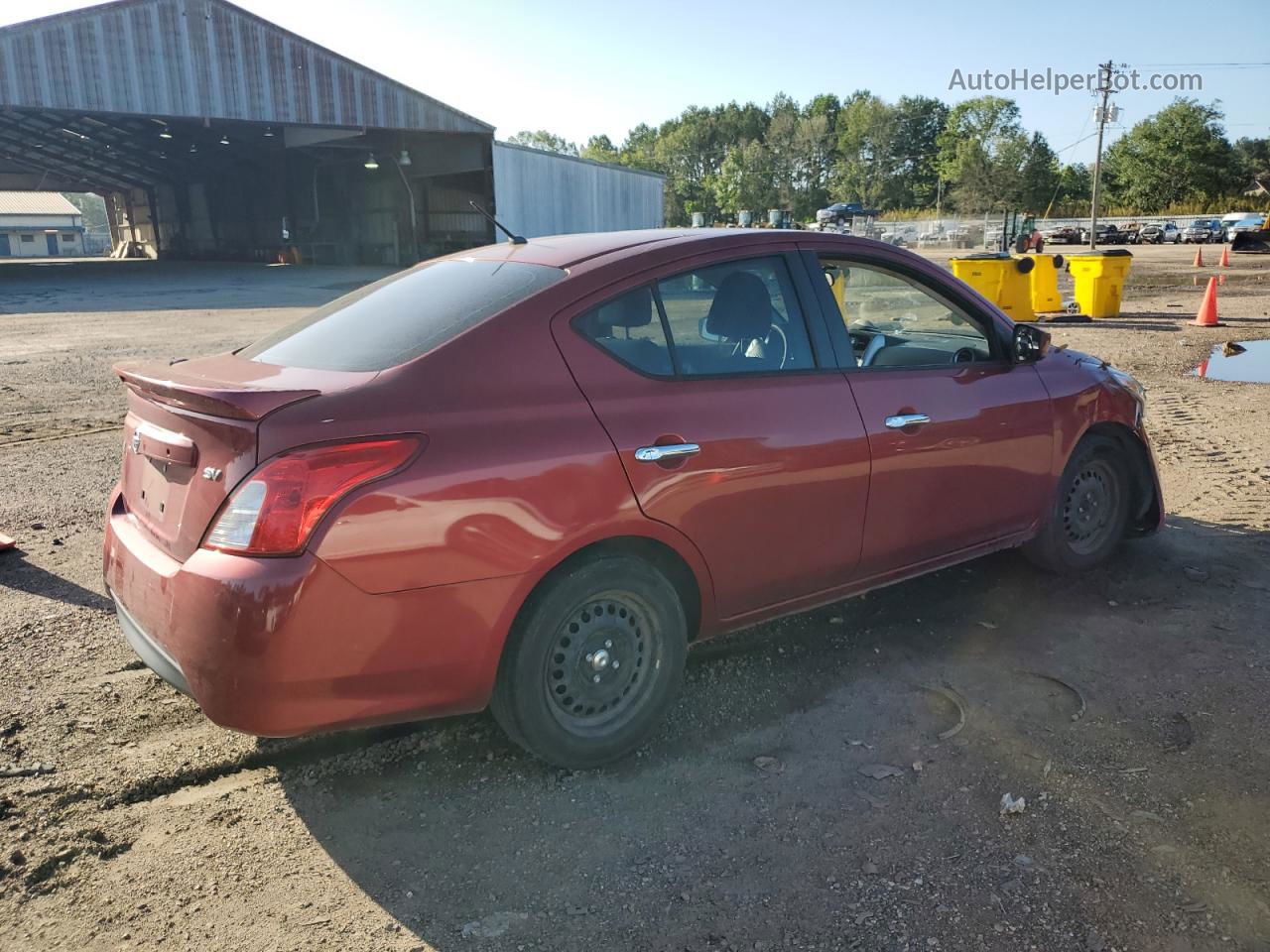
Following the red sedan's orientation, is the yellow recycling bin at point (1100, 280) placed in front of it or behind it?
in front

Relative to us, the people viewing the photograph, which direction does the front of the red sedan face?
facing away from the viewer and to the right of the viewer

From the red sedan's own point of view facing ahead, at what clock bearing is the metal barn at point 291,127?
The metal barn is roughly at 10 o'clock from the red sedan.

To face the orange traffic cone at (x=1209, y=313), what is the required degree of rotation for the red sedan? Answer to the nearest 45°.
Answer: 0° — it already faces it

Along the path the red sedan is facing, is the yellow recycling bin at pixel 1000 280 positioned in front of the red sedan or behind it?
in front

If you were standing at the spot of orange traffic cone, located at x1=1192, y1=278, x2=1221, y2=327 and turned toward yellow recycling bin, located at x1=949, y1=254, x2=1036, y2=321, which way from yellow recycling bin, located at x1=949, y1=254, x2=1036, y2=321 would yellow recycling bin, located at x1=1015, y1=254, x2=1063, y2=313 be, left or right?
right

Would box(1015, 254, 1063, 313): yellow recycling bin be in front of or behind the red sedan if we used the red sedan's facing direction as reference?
in front
